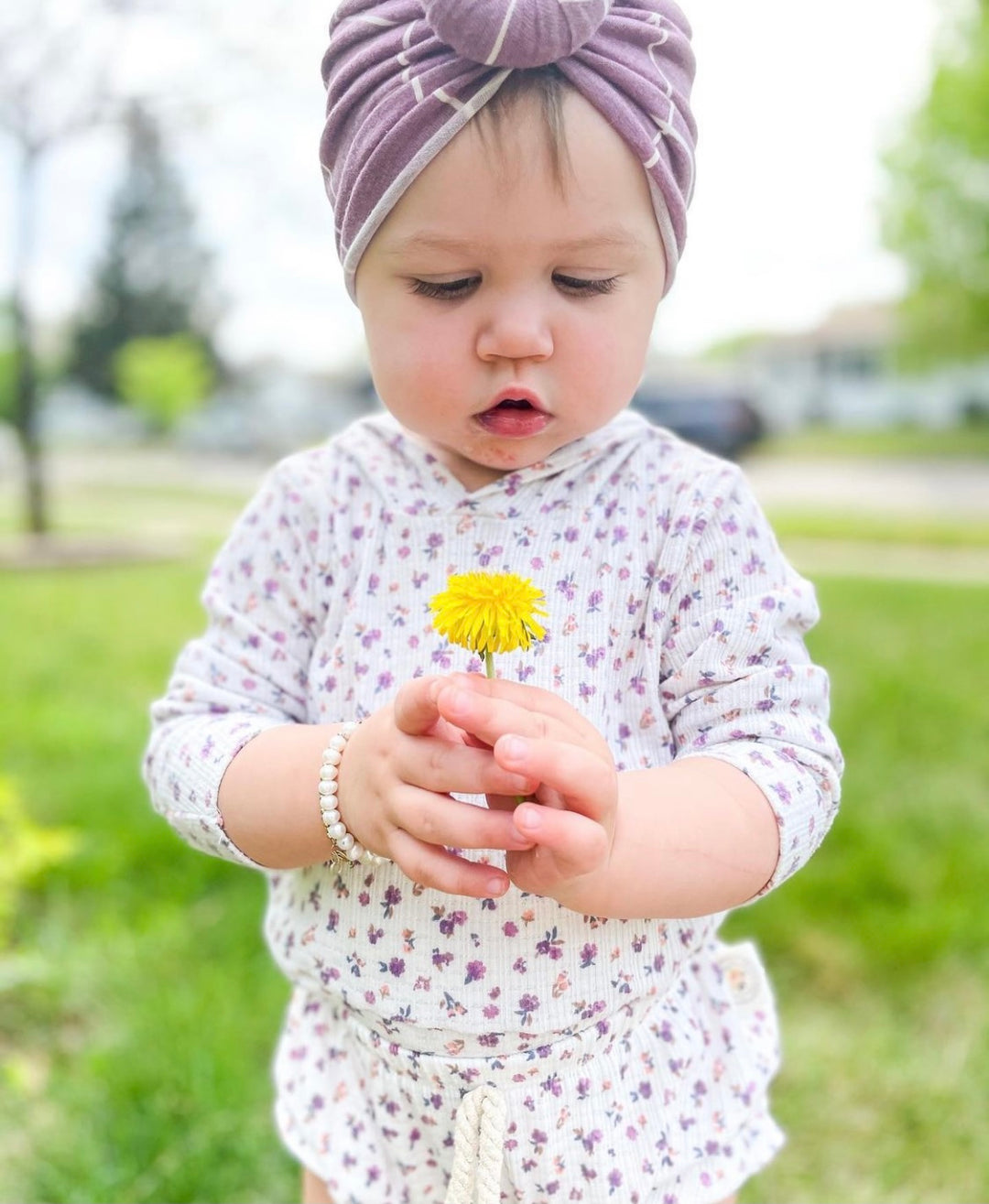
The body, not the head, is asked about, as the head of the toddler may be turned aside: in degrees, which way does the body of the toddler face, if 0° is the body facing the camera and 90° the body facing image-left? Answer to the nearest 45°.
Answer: approximately 0°

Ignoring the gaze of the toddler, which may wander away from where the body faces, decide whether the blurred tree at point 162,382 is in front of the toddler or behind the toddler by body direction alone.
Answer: behind

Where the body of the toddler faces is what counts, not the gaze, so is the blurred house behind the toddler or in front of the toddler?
behind

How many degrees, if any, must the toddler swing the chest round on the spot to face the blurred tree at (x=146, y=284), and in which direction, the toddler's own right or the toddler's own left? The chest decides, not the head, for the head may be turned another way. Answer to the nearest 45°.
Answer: approximately 180°
